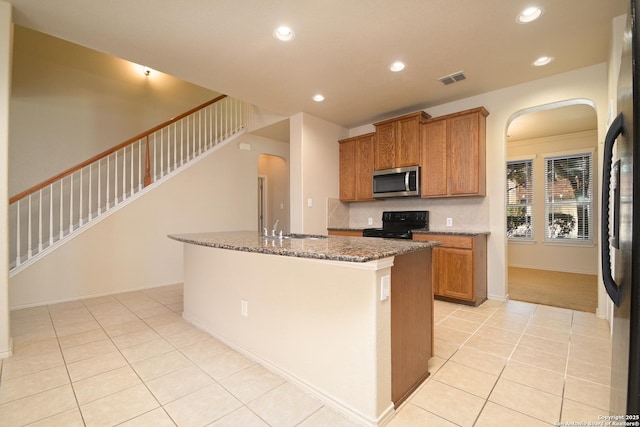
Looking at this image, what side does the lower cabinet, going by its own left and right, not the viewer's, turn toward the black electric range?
right

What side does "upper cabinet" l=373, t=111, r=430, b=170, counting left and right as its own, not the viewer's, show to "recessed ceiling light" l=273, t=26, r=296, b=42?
front

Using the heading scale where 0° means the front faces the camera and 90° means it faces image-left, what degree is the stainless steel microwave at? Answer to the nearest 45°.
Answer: approximately 45°

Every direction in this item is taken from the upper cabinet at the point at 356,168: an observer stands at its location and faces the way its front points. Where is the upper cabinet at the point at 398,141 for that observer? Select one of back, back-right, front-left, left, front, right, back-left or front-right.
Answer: left

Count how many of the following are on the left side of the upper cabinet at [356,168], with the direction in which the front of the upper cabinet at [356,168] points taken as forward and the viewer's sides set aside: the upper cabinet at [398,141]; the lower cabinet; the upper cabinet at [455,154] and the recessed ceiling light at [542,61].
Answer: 4

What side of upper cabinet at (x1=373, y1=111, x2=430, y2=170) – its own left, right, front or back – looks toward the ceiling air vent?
left

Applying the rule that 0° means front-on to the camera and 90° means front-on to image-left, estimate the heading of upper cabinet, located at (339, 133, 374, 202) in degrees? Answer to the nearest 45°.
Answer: approximately 45°
